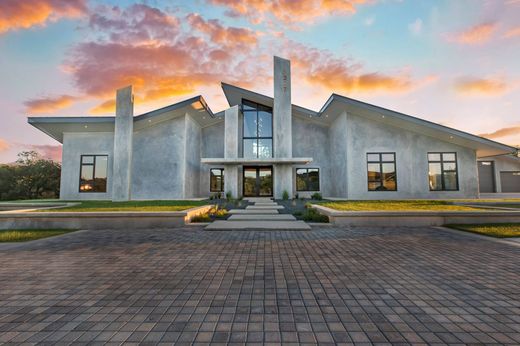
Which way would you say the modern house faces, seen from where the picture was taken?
facing the viewer
